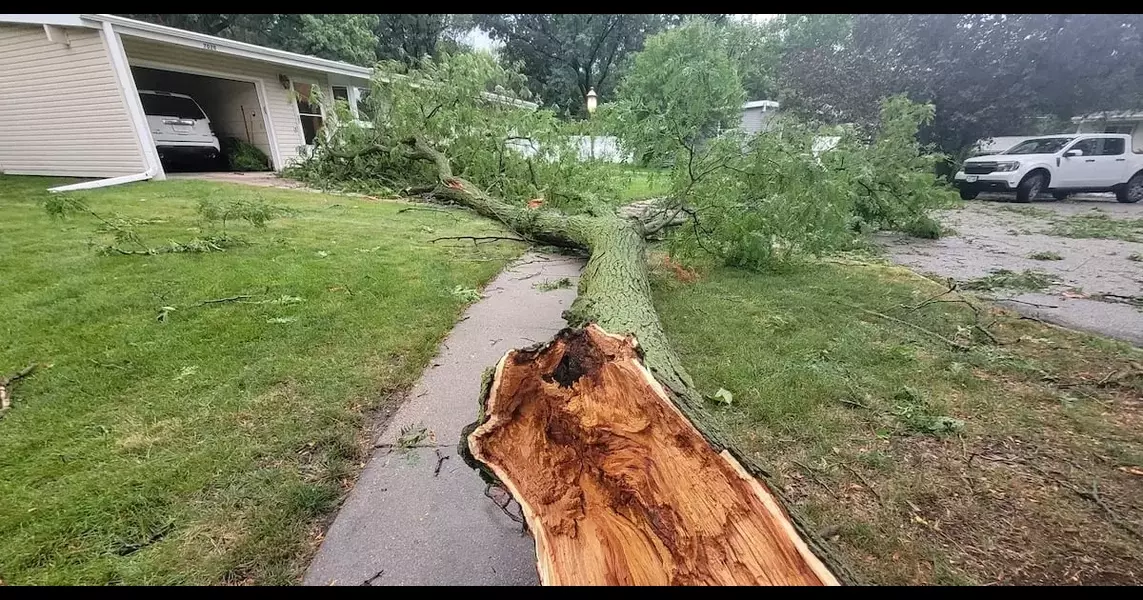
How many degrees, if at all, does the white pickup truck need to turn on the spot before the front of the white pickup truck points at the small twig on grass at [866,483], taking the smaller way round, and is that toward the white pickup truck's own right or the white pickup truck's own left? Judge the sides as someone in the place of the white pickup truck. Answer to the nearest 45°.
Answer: approximately 45° to the white pickup truck's own left

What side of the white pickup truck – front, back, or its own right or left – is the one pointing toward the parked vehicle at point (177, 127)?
front

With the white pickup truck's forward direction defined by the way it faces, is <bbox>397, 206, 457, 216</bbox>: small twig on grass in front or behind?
in front

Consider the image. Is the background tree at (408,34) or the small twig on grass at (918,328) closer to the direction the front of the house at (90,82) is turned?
the small twig on grass

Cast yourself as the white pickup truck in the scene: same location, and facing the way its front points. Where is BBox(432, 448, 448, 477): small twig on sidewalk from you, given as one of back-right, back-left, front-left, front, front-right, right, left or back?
front-left

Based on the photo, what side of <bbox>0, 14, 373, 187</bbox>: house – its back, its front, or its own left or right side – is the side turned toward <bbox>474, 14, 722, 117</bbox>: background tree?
left

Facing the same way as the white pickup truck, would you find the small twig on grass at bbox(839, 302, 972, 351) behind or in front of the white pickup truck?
in front

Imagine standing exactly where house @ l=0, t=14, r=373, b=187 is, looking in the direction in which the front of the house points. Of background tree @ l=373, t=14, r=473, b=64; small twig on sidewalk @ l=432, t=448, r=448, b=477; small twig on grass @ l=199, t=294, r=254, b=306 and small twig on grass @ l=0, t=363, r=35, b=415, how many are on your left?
1

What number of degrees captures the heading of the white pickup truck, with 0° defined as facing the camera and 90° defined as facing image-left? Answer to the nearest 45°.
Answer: approximately 45°

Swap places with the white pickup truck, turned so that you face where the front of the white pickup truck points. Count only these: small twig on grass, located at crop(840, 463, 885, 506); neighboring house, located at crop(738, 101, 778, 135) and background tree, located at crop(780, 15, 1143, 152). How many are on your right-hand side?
2

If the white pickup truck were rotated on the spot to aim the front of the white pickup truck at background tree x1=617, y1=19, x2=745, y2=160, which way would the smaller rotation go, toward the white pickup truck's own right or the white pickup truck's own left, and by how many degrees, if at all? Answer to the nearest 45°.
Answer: approximately 45° to the white pickup truck's own right

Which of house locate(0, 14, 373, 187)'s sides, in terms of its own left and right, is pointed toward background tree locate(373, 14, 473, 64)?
left

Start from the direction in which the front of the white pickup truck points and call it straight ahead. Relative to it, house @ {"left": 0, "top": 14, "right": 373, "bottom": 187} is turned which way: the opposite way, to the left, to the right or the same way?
the opposite way

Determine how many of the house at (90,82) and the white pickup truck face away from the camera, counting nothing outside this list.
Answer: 0

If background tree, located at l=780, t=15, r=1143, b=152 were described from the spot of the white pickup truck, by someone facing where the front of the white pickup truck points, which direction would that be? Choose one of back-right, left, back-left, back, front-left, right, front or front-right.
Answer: right

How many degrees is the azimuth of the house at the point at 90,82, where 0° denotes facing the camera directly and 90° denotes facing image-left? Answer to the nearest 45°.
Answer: approximately 315°

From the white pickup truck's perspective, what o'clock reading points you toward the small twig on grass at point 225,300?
The small twig on grass is roughly at 11 o'clock from the white pickup truck.

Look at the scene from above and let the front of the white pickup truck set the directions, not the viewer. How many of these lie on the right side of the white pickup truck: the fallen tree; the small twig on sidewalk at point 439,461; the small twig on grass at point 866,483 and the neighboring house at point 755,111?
1

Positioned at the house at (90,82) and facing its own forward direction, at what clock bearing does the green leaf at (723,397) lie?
The green leaf is roughly at 1 o'clock from the house.

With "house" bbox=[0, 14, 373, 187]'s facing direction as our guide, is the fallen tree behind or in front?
in front

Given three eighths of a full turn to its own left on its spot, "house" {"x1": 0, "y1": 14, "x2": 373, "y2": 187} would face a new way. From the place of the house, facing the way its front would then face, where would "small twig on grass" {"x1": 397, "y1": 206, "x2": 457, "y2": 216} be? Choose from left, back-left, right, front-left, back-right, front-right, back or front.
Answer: back-right
